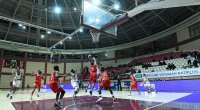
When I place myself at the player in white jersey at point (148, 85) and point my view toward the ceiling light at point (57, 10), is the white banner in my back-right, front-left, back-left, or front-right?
back-right

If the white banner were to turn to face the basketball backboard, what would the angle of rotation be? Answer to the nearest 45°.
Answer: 0° — it already faces it

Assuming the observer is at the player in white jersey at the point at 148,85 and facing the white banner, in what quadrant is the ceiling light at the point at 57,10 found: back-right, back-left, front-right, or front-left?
back-left

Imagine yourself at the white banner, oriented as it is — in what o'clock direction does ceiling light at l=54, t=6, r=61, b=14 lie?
The ceiling light is roughly at 2 o'clock from the white banner.

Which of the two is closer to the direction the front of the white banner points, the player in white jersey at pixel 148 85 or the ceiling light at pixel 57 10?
the player in white jersey

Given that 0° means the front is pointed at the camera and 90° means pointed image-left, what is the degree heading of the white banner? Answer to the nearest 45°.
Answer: approximately 45°

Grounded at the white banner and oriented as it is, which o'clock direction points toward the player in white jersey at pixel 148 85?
The player in white jersey is roughly at 12 o'clock from the white banner.
